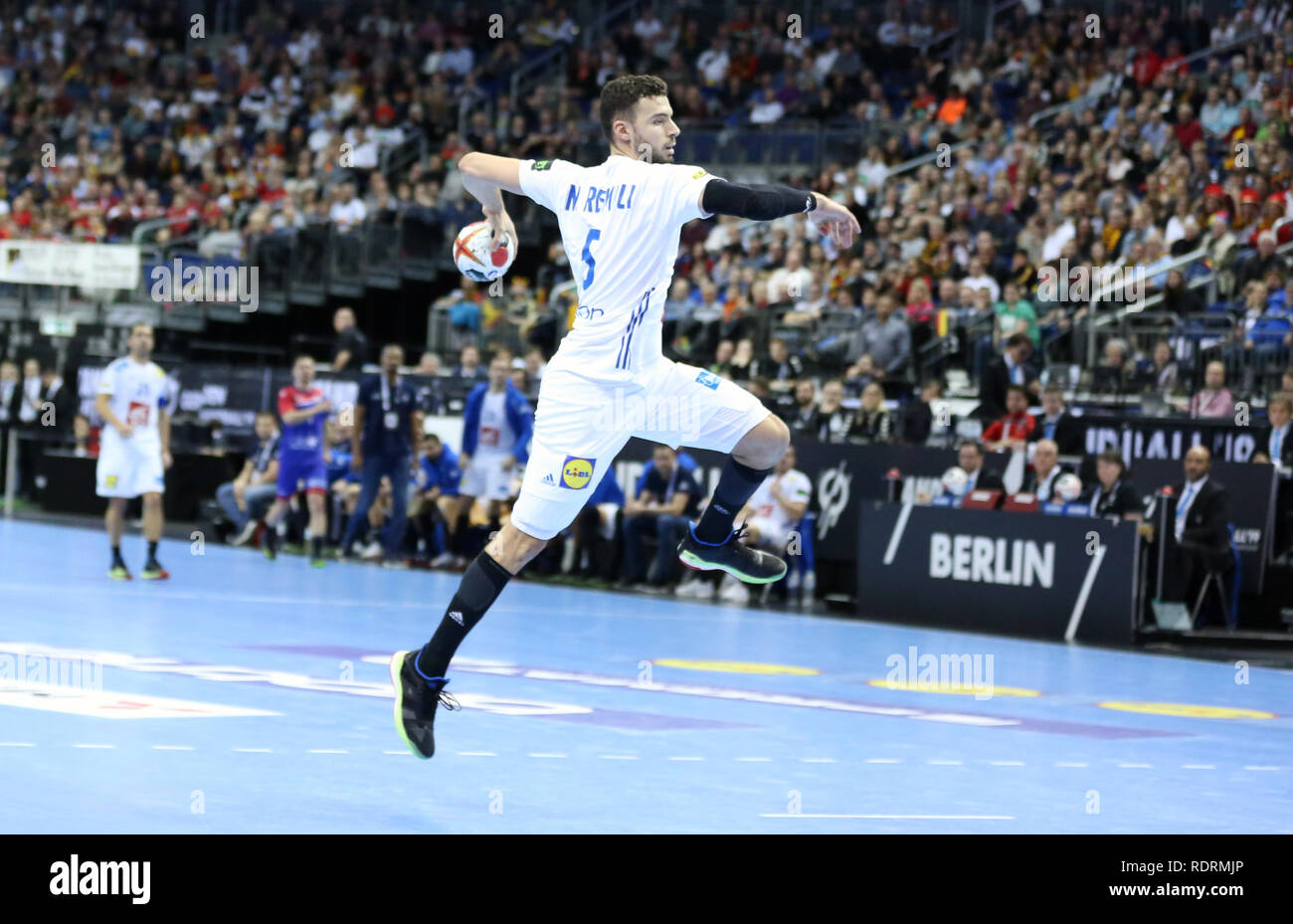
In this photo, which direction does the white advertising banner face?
toward the camera

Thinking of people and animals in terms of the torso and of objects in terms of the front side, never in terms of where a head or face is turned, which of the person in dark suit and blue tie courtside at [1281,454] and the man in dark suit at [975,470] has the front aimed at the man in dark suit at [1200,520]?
the person in dark suit and blue tie courtside

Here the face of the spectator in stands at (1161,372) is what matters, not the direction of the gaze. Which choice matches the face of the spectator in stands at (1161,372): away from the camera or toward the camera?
toward the camera

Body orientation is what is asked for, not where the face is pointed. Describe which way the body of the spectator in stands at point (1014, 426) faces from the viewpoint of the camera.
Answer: toward the camera

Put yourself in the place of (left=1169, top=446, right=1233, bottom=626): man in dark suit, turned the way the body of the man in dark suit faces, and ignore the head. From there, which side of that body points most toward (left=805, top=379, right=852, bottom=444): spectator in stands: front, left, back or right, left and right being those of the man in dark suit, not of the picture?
right

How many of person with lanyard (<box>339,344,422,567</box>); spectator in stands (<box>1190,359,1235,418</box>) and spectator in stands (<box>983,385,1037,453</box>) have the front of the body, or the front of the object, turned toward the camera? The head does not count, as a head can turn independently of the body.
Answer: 3

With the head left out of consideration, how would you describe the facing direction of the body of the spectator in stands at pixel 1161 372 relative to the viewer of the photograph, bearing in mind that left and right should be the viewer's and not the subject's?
facing the viewer

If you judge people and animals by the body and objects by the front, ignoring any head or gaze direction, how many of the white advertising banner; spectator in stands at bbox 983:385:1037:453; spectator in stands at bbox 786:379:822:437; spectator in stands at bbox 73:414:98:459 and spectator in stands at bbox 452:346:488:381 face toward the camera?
5

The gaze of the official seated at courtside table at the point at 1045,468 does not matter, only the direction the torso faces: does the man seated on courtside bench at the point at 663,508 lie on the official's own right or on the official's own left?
on the official's own right

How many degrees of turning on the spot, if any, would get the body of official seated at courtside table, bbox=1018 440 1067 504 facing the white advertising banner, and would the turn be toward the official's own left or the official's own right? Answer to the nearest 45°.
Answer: approximately 135° to the official's own right

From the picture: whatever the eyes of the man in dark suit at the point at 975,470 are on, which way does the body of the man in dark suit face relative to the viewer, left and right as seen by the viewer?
facing the viewer and to the left of the viewer

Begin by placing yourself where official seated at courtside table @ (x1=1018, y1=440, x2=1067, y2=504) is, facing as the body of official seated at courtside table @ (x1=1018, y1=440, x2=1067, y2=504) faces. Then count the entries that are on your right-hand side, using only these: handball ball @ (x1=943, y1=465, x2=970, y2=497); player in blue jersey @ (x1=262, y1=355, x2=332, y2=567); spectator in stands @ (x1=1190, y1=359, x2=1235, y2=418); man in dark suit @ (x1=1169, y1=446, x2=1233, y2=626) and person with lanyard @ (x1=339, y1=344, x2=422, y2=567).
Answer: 3

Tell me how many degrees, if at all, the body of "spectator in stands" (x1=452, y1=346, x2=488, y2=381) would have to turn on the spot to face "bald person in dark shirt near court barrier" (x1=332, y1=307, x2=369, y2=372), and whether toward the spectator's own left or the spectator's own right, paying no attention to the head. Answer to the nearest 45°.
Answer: approximately 135° to the spectator's own right

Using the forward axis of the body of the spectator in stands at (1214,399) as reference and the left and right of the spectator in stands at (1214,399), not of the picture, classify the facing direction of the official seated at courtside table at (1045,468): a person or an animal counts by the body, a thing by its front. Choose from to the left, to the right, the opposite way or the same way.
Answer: the same way

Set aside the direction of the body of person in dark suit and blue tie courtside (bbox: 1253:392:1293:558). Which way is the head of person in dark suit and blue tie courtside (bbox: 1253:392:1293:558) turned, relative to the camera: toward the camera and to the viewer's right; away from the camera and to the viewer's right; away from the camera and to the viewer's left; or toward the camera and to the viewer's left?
toward the camera and to the viewer's left

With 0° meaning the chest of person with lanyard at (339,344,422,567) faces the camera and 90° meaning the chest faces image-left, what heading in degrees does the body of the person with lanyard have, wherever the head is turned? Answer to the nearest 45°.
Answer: approximately 0°

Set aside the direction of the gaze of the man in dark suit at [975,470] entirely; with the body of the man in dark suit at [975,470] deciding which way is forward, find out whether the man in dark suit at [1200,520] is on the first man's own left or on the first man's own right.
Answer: on the first man's own left

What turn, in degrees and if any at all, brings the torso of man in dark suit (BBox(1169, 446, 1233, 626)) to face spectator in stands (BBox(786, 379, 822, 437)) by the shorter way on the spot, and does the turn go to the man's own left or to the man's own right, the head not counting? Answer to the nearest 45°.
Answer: approximately 90° to the man's own right

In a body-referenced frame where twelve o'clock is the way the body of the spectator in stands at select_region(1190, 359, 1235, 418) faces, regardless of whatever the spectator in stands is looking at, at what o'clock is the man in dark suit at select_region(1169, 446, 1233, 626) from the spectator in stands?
The man in dark suit is roughly at 12 o'clock from the spectator in stands.
